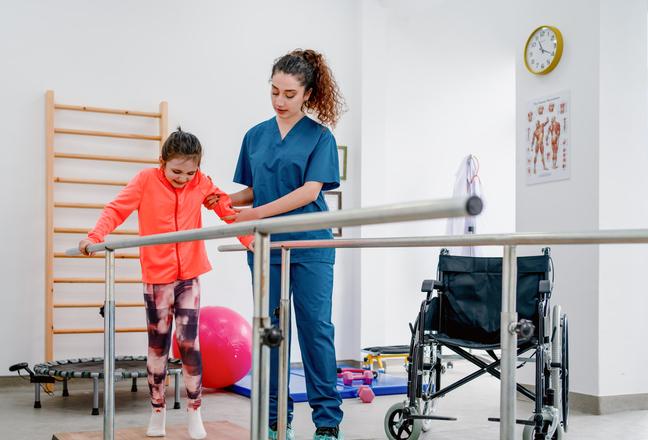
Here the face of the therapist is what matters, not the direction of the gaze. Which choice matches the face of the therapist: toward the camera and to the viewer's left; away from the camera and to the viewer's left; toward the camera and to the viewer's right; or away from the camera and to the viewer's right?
toward the camera and to the viewer's left

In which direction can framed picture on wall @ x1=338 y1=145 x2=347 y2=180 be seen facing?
toward the camera

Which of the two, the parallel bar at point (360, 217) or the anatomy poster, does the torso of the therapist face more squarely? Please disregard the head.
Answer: the parallel bar

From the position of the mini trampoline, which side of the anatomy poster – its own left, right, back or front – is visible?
front

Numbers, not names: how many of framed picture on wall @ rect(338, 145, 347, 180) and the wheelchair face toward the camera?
2

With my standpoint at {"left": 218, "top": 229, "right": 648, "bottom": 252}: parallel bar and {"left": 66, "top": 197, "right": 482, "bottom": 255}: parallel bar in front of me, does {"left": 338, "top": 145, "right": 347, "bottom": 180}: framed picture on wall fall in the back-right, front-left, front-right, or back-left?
back-right

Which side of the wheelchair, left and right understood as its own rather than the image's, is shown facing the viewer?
front

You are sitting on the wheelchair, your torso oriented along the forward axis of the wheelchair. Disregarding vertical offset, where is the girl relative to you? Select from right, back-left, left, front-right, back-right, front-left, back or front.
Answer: front-right

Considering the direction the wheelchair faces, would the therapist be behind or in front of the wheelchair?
in front

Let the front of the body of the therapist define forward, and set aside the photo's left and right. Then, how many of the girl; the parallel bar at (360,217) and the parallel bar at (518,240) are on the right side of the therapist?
1

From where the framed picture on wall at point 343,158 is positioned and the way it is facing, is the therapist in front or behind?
in front

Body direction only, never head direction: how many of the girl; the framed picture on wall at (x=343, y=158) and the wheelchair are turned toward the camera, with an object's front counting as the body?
3

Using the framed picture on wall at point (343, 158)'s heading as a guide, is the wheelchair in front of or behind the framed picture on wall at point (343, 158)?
in front

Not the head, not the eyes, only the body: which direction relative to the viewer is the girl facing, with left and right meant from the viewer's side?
facing the viewer

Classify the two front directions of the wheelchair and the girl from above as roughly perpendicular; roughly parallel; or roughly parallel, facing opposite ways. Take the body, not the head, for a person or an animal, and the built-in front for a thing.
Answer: roughly parallel
